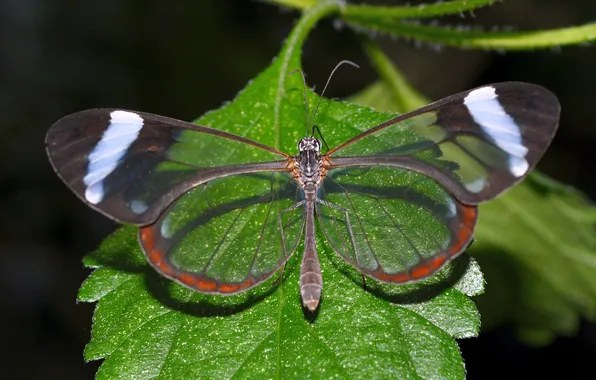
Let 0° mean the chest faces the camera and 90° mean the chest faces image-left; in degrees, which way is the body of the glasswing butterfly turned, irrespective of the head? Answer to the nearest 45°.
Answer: approximately 180°

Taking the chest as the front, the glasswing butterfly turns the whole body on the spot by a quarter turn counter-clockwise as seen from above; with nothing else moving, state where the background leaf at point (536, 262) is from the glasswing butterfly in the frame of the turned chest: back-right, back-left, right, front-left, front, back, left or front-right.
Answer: back-right

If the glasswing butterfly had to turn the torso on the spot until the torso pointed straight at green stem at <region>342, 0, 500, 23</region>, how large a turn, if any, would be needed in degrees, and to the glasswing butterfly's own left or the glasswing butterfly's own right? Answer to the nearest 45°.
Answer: approximately 45° to the glasswing butterfly's own right
